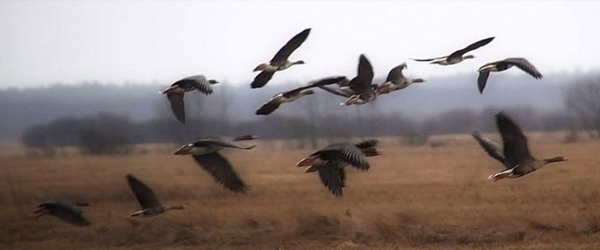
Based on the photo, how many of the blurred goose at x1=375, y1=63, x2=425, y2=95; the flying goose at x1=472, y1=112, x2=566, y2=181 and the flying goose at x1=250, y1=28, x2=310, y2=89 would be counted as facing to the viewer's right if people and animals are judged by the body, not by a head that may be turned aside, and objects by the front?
3

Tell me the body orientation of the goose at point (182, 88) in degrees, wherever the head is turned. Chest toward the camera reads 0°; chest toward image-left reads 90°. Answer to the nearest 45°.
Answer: approximately 270°

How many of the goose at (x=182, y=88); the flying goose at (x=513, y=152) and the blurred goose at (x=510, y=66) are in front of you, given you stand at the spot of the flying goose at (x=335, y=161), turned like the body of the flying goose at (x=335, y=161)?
2

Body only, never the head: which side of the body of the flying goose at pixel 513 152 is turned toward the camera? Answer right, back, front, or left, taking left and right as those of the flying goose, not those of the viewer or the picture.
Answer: right

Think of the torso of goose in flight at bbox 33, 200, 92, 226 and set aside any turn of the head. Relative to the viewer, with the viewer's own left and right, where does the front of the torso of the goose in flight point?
facing to the right of the viewer

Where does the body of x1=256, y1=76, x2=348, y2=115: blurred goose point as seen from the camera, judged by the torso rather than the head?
to the viewer's right

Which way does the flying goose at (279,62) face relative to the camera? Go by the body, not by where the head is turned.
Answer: to the viewer's right
